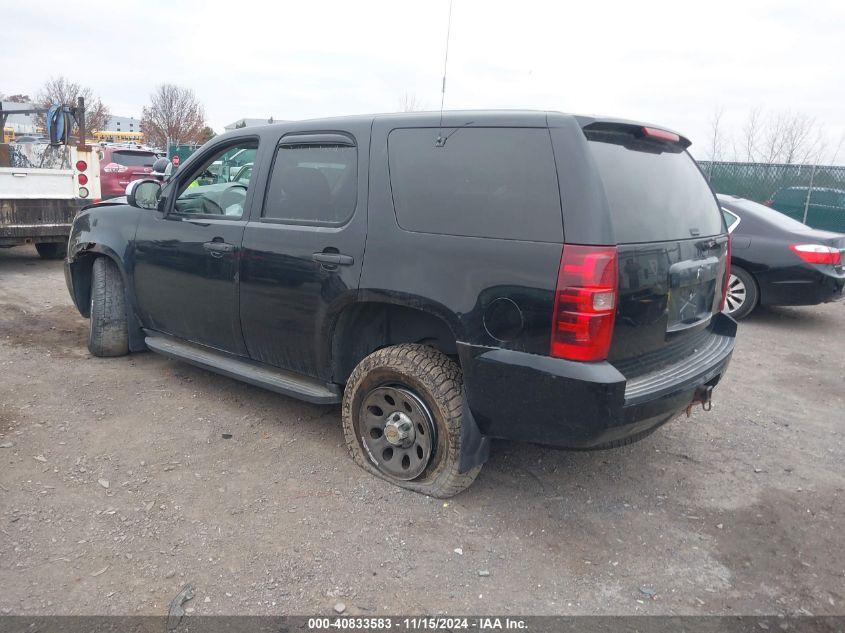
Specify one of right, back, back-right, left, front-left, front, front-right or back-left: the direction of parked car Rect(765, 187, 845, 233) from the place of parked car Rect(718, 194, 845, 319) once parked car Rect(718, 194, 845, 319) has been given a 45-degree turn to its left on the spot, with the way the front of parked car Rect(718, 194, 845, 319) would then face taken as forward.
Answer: right

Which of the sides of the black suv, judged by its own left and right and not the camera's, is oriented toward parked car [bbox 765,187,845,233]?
right

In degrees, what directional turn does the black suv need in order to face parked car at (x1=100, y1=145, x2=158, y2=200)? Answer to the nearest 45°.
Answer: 0° — it already faces it

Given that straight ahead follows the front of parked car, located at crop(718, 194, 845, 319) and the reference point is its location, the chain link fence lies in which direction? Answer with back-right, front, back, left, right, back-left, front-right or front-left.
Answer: front-right

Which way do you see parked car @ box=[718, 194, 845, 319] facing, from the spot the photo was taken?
facing away from the viewer and to the left of the viewer

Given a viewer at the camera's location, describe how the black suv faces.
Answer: facing away from the viewer and to the left of the viewer

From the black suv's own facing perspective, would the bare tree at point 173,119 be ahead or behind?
ahead

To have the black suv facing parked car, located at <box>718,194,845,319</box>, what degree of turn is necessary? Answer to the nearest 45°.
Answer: approximately 90° to its right

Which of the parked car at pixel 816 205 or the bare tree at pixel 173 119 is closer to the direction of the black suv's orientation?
the bare tree

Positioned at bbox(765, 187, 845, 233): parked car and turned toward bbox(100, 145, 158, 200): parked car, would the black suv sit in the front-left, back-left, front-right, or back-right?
front-left

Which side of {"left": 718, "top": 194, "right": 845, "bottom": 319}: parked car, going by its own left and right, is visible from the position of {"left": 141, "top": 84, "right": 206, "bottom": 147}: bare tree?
front

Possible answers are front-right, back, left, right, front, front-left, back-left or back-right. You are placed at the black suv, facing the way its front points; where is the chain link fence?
right

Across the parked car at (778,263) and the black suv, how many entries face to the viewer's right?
0

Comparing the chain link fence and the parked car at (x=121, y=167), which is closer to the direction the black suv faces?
the parked car
